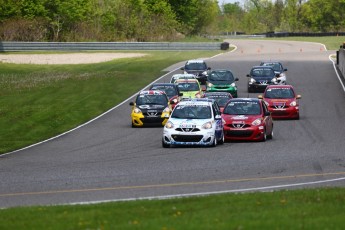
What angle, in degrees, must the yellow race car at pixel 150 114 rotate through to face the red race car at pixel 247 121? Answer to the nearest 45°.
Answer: approximately 45° to its left

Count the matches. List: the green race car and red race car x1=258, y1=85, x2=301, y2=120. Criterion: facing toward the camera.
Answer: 2

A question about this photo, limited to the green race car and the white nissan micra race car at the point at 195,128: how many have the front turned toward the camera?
2

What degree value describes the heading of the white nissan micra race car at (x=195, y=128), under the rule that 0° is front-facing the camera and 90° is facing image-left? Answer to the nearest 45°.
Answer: approximately 0°

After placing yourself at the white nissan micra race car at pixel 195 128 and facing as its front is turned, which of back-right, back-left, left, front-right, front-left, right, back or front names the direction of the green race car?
back

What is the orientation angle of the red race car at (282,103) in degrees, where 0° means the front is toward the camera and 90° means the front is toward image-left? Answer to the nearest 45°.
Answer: approximately 0°

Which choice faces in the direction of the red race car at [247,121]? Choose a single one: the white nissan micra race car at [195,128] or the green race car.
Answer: the green race car
